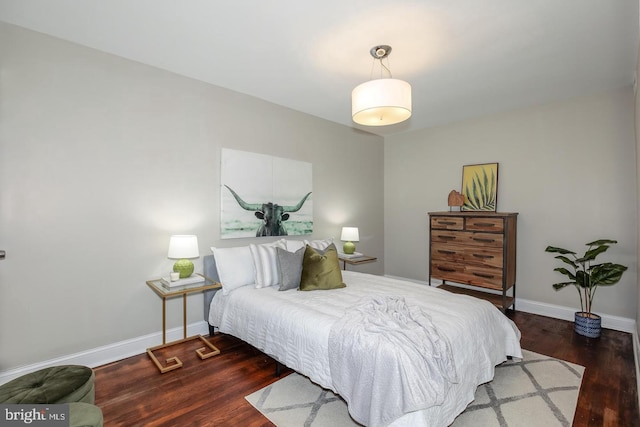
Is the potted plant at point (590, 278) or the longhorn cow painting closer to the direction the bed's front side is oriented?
the potted plant

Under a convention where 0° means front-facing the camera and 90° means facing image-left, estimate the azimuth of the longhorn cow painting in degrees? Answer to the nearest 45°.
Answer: approximately 315°

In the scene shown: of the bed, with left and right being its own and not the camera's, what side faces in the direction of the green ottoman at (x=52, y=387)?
right

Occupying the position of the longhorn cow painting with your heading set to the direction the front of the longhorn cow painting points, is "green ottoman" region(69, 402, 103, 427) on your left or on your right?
on your right

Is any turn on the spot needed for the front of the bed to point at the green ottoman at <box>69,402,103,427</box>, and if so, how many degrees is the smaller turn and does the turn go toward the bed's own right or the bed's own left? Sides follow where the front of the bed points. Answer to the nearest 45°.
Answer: approximately 90° to the bed's own right

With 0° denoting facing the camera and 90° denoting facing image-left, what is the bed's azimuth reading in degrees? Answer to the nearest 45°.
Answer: approximately 315°

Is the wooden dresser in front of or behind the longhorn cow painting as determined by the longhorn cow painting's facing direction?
in front

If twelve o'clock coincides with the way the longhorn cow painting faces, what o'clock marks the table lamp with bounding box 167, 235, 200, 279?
The table lamp is roughly at 3 o'clock from the longhorn cow painting.

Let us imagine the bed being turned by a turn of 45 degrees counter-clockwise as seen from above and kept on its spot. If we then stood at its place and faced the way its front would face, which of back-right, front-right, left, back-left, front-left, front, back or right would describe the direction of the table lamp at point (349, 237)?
left

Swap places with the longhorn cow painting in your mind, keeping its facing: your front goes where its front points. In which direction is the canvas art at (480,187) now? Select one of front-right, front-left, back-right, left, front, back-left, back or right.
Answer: front-left

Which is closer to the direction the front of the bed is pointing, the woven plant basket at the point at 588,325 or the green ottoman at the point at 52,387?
the woven plant basket
